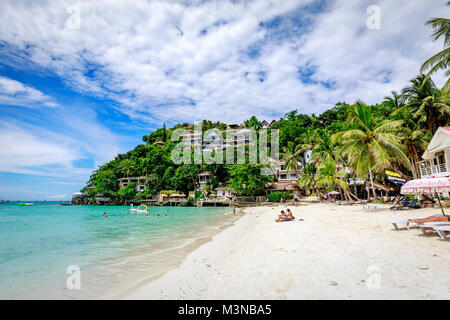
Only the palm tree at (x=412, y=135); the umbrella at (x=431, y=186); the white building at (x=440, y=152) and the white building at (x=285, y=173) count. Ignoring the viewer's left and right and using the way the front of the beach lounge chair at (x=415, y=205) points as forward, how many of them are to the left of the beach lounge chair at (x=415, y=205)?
1

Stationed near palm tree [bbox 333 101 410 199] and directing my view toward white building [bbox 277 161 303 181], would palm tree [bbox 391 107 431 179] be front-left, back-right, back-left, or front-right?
front-right

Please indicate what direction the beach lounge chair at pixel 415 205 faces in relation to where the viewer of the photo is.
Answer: facing to the left of the viewer

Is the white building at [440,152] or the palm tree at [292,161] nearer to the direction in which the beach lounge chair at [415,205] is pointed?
the palm tree

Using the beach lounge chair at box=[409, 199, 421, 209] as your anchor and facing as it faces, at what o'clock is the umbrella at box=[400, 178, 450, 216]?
The umbrella is roughly at 9 o'clock from the beach lounge chair.

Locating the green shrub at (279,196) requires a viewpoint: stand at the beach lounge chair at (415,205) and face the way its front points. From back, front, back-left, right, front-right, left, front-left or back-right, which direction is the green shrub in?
front-right

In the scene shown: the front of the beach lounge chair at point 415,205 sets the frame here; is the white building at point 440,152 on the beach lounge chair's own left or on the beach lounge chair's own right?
on the beach lounge chair's own right

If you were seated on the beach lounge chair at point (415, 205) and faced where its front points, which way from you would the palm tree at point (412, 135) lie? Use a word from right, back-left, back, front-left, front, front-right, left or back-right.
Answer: right

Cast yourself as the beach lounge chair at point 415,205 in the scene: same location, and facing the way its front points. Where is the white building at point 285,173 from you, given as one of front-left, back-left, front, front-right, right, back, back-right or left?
front-right

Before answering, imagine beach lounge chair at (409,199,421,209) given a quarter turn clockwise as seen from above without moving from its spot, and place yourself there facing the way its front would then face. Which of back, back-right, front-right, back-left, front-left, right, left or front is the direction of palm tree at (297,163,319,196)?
front-left

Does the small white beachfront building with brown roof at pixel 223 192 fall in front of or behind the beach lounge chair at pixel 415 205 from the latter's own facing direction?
in front
